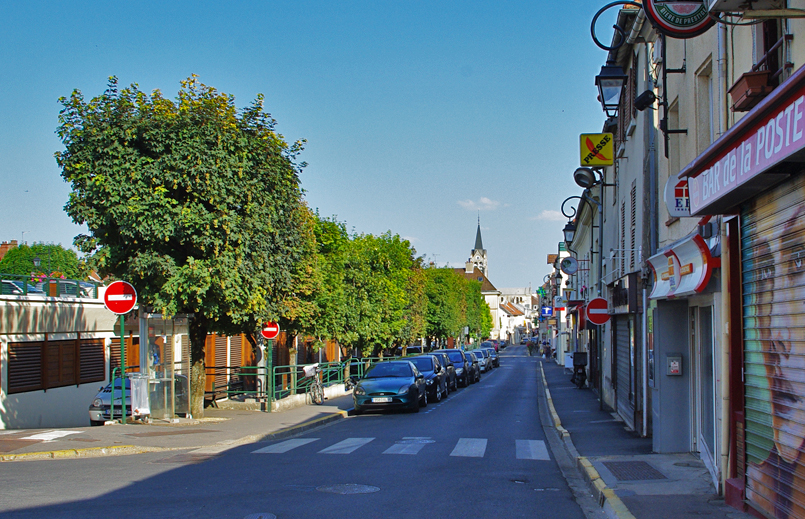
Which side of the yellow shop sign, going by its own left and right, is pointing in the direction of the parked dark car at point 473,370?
back

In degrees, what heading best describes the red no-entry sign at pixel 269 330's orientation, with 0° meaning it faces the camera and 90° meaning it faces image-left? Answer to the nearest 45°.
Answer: approximately 0°

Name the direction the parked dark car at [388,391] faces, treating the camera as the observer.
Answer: facing the viewer

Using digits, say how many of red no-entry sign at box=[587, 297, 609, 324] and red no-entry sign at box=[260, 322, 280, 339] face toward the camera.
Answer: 2

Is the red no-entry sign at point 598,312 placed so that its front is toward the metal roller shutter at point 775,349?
yes

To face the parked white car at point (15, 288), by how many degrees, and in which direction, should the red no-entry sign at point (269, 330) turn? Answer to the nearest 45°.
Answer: approximately 90° to its right
